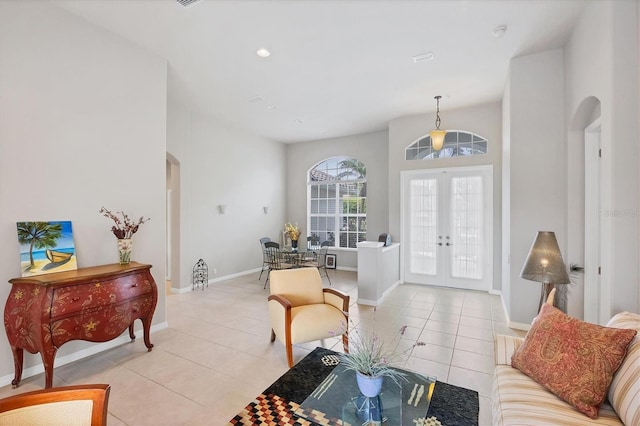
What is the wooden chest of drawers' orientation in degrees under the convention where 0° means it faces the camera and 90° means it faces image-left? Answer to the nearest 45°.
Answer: approximately 315°

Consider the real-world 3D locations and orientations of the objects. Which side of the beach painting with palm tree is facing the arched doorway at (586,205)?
front

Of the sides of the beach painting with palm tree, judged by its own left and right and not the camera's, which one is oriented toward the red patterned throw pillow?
front

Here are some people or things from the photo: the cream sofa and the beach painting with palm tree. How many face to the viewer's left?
1

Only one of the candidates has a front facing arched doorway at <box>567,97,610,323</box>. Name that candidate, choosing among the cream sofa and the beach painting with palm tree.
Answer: the beach painting with palm tree

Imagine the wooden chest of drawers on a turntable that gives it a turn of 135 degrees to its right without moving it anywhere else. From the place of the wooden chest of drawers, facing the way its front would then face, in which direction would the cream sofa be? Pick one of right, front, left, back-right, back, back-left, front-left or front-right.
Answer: back-left

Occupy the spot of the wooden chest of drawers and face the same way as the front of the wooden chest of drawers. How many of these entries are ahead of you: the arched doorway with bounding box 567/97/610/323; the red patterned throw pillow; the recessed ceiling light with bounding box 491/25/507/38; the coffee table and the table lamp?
5

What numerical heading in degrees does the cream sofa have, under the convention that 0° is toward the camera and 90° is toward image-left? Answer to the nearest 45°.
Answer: approximately 90°

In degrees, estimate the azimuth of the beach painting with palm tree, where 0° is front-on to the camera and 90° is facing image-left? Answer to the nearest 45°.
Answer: approximately 315°

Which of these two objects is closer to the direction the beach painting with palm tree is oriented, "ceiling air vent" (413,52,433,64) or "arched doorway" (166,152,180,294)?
the ceiling air vent

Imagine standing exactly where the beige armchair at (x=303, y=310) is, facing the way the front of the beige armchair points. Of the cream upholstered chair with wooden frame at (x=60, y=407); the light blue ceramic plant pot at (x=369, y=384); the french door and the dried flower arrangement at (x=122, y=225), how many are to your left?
1

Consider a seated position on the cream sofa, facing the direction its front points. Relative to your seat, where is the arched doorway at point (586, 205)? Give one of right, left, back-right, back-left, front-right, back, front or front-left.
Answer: right
